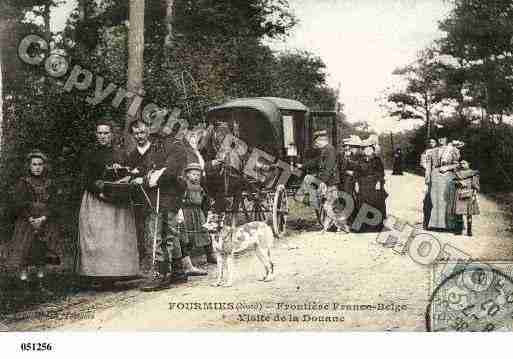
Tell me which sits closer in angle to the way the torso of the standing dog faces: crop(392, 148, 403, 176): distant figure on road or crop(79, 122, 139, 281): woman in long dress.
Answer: the woman in long dress

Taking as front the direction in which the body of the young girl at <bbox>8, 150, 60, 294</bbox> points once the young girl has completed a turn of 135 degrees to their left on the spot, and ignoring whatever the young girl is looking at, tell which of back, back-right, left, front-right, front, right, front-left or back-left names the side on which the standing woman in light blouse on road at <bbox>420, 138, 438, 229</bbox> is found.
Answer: front-right

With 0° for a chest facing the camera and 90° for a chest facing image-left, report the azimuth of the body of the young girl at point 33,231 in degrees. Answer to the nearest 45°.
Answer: approximately 0°

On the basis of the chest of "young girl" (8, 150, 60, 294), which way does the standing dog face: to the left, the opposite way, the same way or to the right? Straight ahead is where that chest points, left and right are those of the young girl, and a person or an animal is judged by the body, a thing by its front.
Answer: to the right

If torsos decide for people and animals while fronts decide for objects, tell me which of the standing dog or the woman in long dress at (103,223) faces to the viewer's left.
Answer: the standing dog

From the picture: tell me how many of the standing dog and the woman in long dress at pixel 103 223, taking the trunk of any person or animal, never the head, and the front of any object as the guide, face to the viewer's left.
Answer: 1

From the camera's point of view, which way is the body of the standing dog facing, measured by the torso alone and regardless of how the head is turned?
to the viewer's left

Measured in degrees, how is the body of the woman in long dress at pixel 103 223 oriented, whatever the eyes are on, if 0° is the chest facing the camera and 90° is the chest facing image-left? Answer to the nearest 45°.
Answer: approximately 315°

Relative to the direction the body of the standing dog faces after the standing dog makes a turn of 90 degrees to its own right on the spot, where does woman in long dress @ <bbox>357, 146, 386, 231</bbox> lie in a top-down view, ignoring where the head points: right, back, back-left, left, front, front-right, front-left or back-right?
front-right

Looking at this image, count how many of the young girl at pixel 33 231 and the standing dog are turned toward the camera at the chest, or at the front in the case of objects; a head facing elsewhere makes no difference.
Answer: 1

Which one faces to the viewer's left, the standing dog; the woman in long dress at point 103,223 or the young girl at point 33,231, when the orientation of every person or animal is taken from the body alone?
the standing dog
